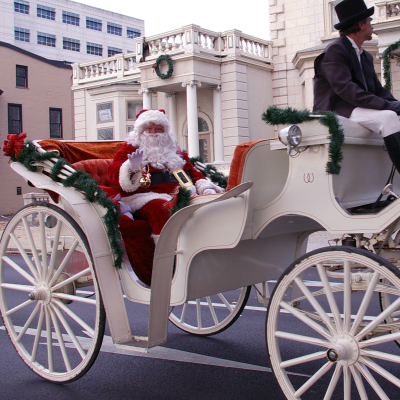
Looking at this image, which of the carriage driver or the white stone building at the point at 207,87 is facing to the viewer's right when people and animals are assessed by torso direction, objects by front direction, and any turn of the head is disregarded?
the carriage driver

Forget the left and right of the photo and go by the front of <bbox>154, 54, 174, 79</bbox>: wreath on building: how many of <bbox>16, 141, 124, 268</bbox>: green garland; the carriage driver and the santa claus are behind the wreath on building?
0

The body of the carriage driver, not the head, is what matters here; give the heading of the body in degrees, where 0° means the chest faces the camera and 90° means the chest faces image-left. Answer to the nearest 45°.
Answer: approximately 270°

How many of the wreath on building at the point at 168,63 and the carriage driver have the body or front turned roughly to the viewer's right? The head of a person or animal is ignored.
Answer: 1

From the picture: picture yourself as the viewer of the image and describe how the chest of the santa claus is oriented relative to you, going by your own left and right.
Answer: facing the viewer and to the right of the viewer

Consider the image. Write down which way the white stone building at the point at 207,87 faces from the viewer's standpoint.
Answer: facing the viewer and to the left of the viewer

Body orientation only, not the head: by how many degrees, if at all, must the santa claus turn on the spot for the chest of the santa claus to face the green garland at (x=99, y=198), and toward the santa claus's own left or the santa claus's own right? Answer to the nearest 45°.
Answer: approximately 90° to the santa claus's own right

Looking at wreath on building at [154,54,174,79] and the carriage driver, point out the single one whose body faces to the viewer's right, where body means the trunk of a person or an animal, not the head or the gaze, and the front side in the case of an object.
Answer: the carriage driver

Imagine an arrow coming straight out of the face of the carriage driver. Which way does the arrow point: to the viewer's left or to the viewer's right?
to the viewer's right

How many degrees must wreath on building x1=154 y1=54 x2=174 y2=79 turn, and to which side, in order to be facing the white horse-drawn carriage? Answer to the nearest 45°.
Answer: approximately 45° to its left

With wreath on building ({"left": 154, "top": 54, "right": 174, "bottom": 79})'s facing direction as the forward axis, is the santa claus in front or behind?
in front

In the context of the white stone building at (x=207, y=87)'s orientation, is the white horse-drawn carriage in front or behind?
in front
